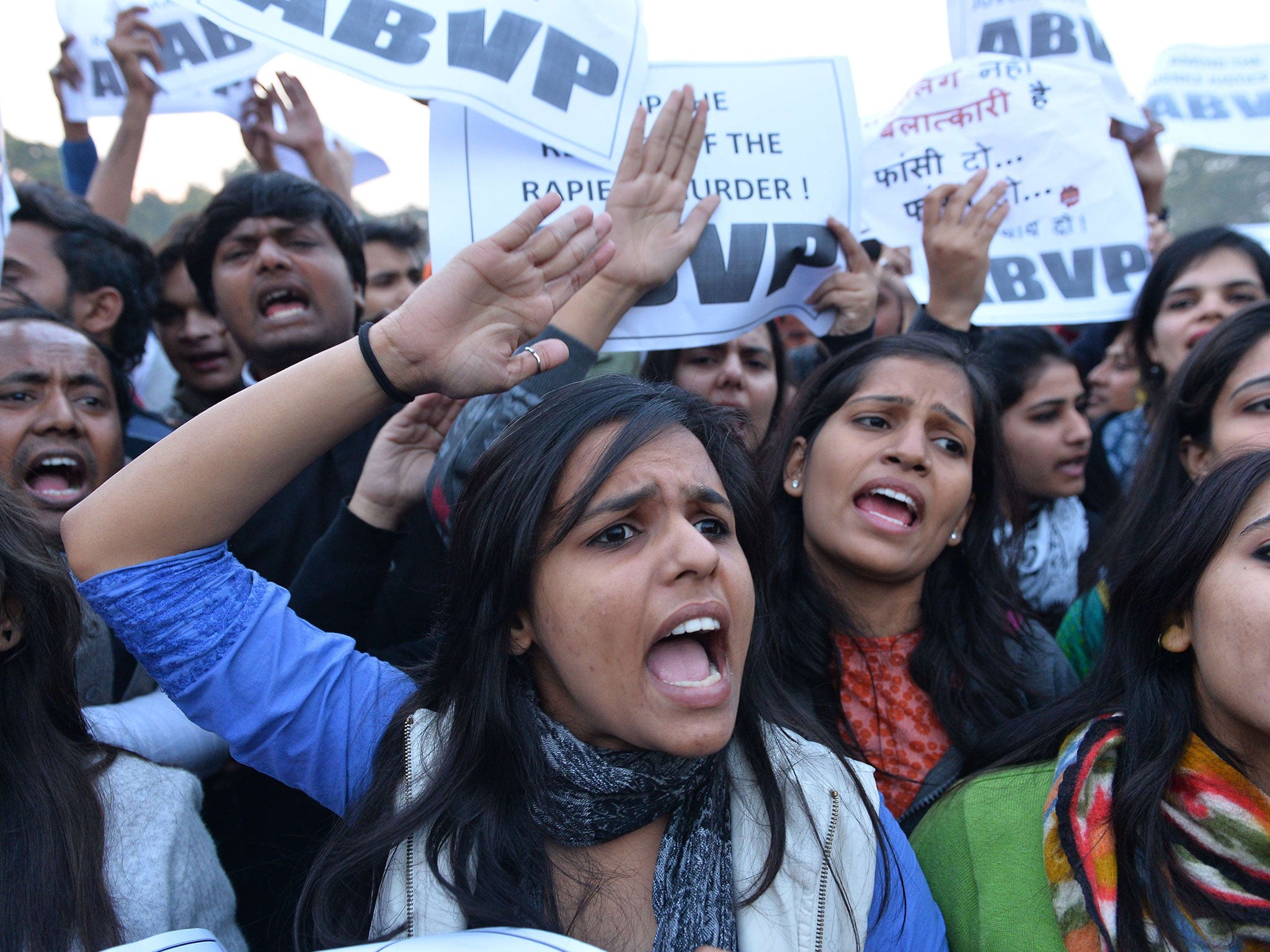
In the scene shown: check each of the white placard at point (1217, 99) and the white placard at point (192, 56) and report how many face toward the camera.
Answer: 2

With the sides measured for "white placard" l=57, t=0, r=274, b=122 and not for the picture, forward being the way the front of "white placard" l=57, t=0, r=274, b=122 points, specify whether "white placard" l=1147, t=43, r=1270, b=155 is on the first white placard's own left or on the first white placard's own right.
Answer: on the first white placard's own left

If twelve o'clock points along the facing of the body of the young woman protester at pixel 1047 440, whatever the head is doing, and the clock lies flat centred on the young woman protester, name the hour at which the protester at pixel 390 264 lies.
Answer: The protester is roughly at 5 o'clock from the young woman protester.

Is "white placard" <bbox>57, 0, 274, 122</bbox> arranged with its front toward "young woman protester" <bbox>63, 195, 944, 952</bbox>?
yes

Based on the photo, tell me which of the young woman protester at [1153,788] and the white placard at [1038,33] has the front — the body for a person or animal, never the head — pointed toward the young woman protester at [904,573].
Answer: the white placard

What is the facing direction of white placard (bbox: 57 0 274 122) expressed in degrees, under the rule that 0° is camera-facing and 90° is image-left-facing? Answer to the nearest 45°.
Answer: approximately 0°

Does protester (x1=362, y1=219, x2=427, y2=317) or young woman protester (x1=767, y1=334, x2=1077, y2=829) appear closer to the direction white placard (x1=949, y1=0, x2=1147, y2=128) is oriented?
the young woman protester

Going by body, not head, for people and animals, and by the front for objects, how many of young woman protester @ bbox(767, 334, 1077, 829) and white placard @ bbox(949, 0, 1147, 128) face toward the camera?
2
